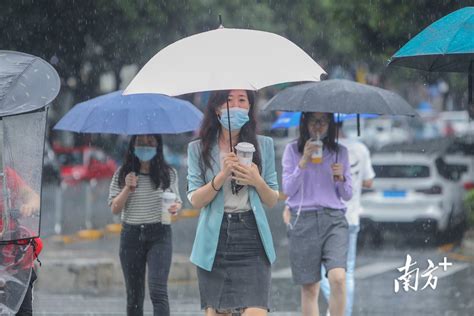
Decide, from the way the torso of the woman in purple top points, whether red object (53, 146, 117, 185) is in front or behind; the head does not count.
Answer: behind

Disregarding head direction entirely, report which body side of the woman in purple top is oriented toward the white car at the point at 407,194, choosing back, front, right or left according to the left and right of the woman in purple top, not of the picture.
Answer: back

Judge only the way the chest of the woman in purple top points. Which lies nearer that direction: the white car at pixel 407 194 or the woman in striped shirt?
the woman in striped shirt
